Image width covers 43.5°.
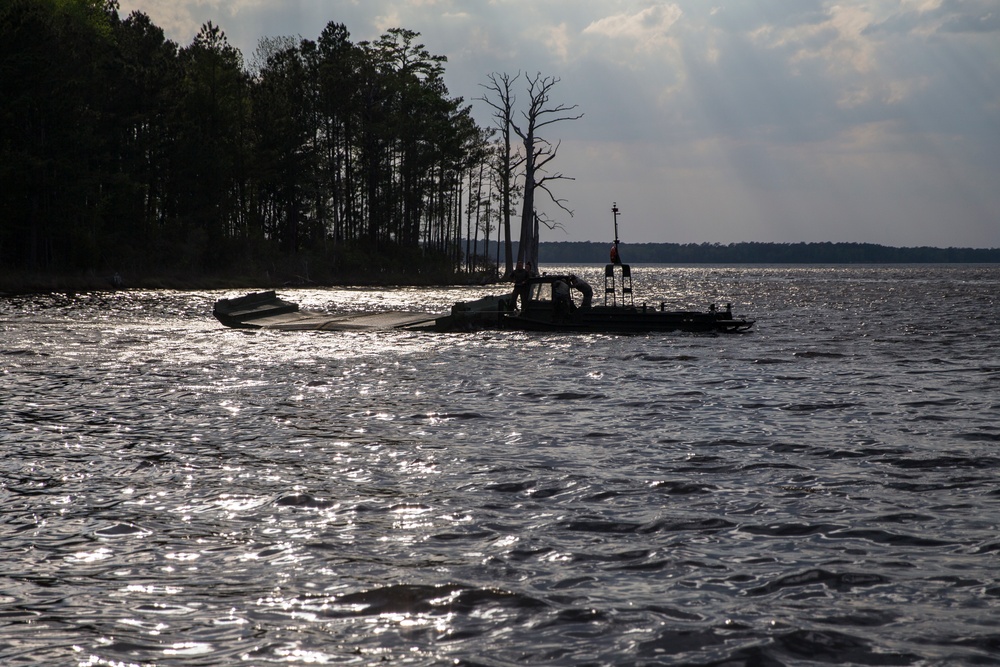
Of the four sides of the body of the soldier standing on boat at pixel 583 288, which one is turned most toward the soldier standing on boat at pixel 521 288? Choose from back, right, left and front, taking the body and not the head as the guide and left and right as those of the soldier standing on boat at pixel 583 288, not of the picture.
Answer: front

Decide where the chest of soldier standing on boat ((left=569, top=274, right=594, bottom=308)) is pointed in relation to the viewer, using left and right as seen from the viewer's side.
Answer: facing to the left of the viewer

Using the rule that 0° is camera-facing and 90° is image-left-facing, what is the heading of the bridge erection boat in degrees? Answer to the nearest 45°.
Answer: approximately 90°
